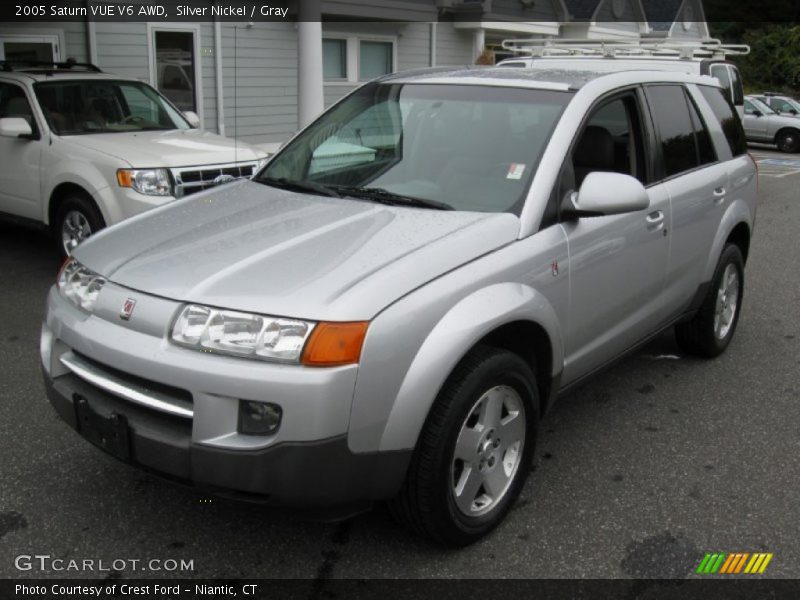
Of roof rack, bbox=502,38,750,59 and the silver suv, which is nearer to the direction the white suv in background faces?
the silver suv

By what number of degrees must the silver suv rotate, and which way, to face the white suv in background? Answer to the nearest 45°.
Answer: approximately 90° to its right

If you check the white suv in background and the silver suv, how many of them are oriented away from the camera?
0

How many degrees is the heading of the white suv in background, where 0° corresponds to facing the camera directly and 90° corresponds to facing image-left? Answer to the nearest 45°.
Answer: approximately 315°

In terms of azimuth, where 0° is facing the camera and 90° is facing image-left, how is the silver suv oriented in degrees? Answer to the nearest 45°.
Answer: approximately 45°

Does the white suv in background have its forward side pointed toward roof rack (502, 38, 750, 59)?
no

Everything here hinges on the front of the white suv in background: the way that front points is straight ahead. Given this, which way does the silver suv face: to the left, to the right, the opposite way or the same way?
to the right

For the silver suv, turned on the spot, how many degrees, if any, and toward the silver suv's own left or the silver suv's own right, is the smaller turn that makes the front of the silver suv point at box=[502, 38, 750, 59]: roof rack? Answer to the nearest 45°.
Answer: approximately 135° to the silver suv's own right
